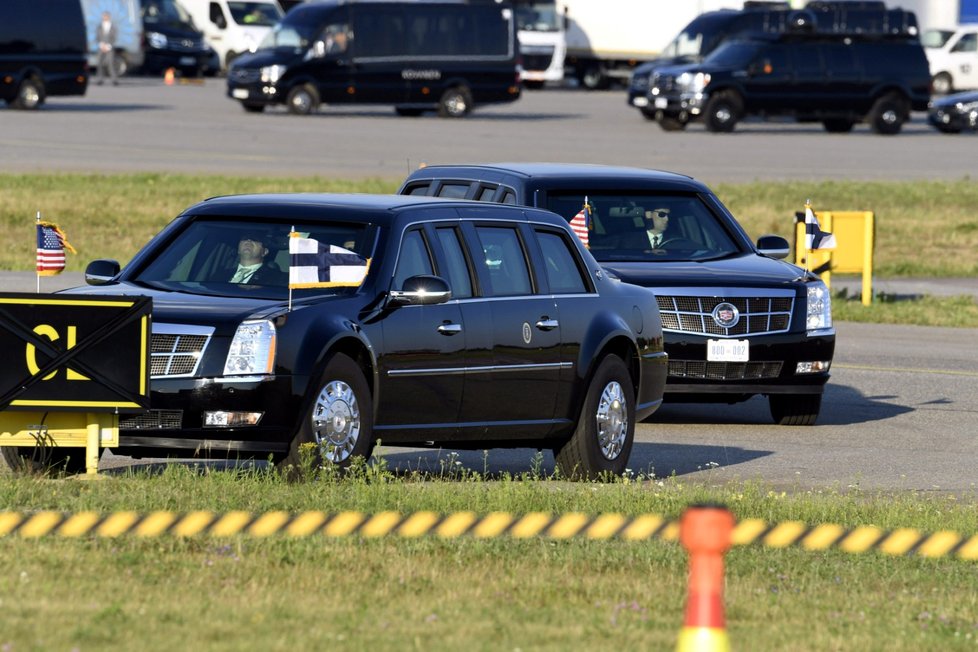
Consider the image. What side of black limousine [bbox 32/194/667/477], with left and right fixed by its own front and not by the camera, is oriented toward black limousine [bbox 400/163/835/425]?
back

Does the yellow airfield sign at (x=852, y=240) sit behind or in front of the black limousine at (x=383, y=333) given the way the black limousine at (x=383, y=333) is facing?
behind

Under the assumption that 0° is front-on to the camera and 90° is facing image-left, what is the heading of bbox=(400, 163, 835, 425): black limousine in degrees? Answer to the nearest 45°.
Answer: approximately 315°

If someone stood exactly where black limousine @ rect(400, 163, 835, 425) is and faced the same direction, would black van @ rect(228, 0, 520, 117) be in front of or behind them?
behind

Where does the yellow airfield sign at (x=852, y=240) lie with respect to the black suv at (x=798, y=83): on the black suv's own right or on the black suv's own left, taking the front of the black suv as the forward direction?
on the black suv's own left

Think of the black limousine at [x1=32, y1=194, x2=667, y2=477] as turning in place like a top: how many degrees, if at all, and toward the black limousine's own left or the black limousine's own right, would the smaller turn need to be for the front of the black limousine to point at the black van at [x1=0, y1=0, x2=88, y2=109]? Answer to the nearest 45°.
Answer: approximately 135° to the black limousine's own right

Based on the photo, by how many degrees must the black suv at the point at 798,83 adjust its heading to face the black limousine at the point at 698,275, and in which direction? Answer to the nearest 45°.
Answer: approximately 45° to its left

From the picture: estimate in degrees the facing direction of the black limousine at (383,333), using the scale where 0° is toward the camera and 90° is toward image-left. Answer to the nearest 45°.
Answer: approximately 45°

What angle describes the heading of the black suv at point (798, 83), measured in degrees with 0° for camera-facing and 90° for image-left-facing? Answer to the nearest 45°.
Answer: approximately 45°

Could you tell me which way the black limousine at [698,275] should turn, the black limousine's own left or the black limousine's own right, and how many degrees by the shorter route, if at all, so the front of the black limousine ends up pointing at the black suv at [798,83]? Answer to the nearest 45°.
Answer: approximately 135° to the black limousine's own left

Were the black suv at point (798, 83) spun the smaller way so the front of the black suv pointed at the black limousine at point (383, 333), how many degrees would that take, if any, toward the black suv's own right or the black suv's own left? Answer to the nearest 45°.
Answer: approximately 45° to the black suv's own left
